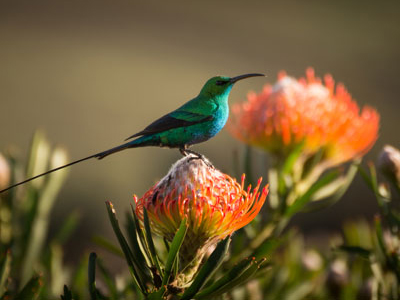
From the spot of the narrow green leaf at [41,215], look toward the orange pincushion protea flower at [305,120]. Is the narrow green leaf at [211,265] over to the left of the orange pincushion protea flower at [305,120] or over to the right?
right

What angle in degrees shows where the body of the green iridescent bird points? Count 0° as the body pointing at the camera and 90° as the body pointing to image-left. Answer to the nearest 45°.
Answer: approximately 270°
